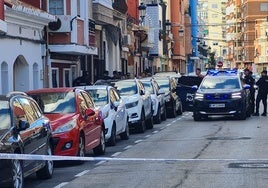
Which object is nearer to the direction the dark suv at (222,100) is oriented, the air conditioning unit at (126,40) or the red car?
the red car

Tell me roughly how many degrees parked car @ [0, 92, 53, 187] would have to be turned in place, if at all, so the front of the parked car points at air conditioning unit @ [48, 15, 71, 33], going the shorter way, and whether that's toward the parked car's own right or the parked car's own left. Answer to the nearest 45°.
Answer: approximately 135° to the parked car's own right

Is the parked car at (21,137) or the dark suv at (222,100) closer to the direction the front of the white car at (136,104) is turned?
the parked car

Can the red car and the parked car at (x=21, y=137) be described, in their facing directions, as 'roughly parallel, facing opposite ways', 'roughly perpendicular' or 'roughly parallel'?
roughly parallel

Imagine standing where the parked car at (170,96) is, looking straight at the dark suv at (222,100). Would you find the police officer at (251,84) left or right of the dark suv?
left

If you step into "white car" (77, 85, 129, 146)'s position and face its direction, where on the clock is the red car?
The red car is roughly at 11 o'clock from the white car.

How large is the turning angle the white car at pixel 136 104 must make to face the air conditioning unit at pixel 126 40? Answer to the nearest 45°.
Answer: approximately 135° to its right

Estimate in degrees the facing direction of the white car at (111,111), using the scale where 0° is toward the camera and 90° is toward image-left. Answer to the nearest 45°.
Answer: approximately 45°

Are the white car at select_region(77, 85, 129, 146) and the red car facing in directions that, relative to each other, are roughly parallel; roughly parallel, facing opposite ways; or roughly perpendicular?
roughly parallel

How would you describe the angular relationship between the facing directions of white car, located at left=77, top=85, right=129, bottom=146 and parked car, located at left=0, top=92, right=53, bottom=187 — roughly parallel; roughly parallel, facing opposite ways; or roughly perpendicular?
roughly parallel

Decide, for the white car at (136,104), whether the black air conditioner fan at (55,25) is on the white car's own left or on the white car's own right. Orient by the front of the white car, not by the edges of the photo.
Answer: on the white car's own right

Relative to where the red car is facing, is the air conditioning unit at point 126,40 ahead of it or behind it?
behind

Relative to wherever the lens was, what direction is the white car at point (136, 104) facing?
facing the viewer and to the left of the viewer

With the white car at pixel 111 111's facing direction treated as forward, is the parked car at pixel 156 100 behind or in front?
behind

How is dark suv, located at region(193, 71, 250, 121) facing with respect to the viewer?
toward the camera

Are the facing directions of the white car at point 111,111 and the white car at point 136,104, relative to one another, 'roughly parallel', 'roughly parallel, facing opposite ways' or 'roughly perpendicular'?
roughly parallel
